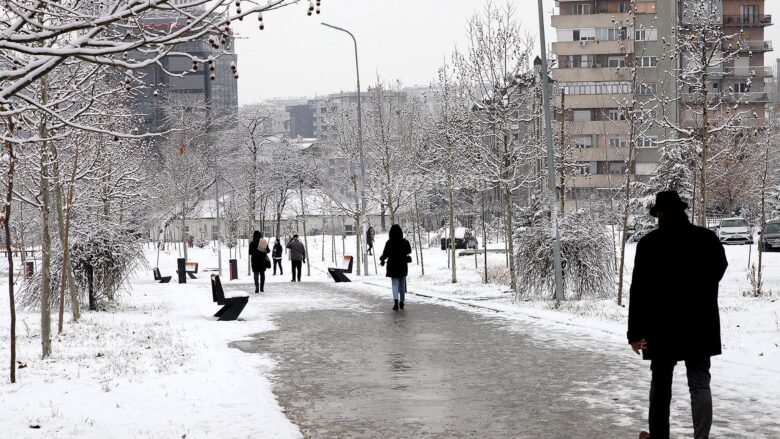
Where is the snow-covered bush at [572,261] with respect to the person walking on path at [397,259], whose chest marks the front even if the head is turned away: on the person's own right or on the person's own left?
on the person's own right

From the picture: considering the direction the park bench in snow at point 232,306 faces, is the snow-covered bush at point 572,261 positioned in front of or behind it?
in front

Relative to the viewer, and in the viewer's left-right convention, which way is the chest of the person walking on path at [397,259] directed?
facing away from the viewer

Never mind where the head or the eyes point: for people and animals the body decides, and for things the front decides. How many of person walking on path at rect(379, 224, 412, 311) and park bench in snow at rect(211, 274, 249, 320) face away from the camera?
1

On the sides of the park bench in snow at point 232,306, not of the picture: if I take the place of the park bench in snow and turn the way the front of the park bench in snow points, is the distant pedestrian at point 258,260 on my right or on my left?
on my left

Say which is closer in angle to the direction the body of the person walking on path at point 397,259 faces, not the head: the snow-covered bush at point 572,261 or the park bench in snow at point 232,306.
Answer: the snow-covered bush

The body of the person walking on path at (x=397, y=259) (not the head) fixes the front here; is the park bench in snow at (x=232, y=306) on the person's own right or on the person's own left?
on the person's own left

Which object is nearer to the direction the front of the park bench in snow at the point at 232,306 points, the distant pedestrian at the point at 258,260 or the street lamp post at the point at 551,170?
the street lamp post

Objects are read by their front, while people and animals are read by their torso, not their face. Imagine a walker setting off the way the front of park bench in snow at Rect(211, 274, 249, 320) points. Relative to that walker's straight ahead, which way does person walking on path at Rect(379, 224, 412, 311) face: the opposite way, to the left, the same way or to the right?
to the left

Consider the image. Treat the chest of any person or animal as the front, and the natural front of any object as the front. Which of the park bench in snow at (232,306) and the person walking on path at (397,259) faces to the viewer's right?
the park bench in snow

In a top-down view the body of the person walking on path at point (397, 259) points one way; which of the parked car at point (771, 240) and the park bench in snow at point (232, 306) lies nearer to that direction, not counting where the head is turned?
the parked car

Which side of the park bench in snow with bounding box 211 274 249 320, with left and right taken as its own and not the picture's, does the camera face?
right

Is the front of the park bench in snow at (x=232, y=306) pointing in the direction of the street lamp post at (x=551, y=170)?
yes

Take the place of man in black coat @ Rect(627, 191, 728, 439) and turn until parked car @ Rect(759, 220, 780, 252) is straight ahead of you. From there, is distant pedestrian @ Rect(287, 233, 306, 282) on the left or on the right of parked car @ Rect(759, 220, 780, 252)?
left

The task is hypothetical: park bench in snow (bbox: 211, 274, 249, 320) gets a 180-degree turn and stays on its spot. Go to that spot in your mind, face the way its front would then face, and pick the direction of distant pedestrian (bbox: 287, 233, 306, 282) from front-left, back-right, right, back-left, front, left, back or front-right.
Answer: right
